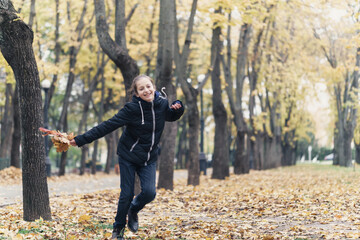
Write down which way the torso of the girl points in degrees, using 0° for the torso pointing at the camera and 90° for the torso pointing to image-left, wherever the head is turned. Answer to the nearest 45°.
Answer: approximately 315°

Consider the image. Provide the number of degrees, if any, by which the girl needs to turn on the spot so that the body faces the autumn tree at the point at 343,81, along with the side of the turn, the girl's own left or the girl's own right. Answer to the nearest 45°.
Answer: approximately 90° to the girl's own left
